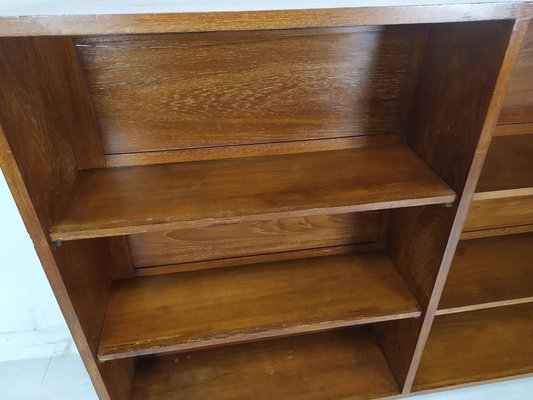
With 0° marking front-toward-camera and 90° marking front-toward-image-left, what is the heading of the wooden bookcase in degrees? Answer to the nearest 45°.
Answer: approximately 0°
